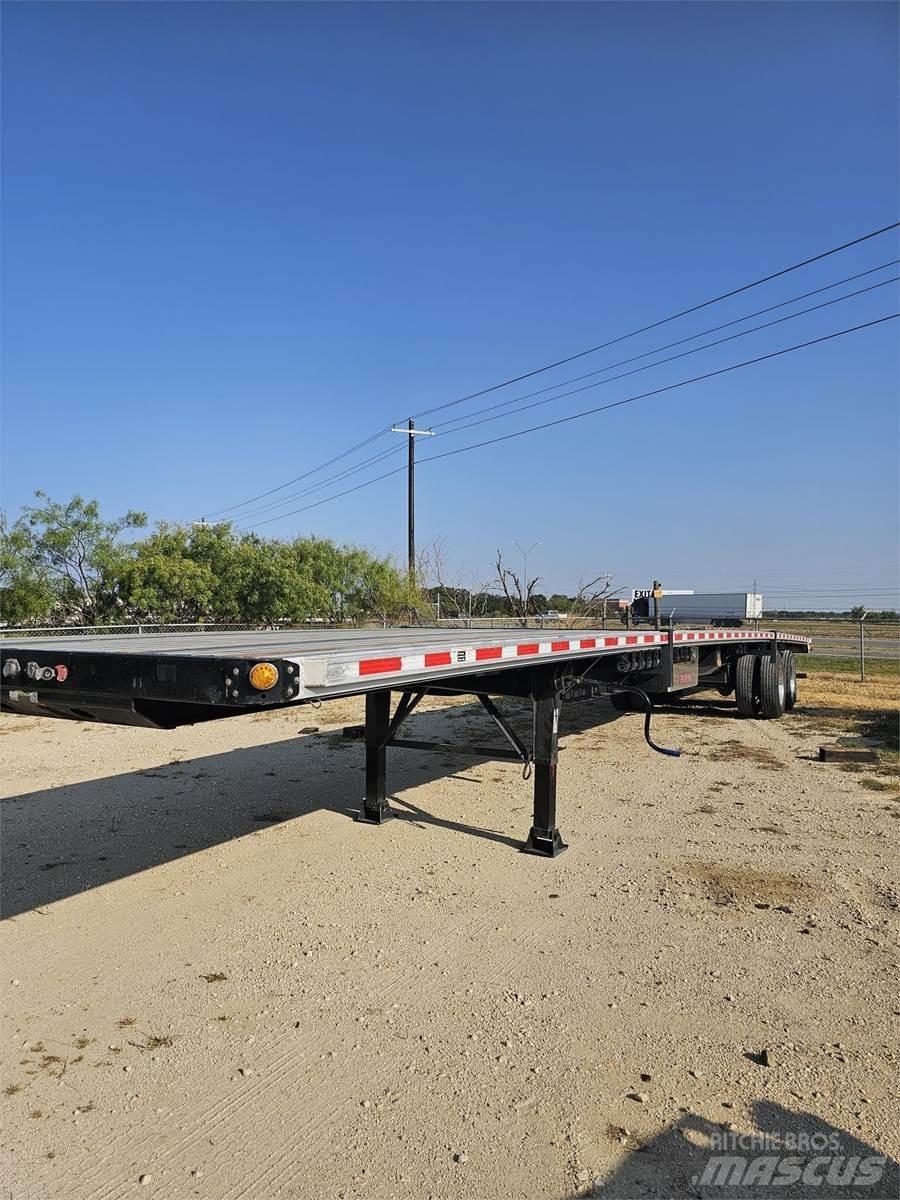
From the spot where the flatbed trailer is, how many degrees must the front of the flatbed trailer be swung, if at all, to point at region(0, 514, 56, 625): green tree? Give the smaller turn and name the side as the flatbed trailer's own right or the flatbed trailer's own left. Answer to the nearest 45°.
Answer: approximately 90° to the flatbed trailer's own right

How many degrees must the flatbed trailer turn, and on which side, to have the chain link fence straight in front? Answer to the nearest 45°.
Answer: approximately 180°

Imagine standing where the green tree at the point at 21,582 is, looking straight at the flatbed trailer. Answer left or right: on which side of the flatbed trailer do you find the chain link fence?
left

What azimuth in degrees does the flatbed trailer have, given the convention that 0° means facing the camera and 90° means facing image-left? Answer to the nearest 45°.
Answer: approximately 45°

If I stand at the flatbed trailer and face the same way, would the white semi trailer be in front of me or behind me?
behind
